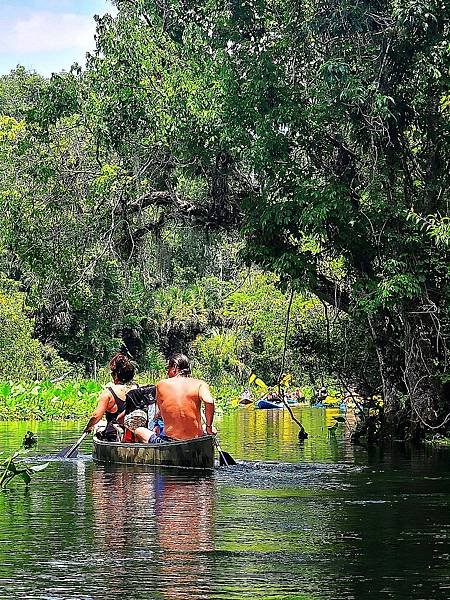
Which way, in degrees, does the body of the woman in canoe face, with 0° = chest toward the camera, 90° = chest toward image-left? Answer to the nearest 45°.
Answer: approximately 135°

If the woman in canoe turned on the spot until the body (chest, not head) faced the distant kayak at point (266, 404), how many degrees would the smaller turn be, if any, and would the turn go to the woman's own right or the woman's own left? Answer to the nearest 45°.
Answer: approximately 45° to the woman's own right

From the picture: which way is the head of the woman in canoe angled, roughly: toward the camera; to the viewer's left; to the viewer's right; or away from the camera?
away from the camera

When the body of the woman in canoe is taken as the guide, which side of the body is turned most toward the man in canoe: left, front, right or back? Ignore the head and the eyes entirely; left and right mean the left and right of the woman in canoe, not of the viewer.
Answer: back

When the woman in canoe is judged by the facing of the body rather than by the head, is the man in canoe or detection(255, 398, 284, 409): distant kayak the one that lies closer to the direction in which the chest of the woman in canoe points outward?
the distant kayak
